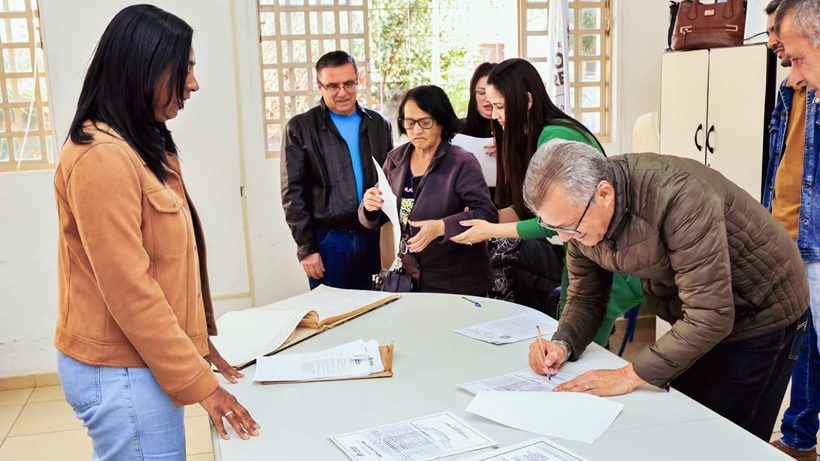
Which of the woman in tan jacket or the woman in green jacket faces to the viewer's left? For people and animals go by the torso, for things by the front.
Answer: the woman in green jacket

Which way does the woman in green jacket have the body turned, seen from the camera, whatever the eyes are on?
to the viewer's left

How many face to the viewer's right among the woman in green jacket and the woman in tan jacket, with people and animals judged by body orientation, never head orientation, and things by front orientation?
1

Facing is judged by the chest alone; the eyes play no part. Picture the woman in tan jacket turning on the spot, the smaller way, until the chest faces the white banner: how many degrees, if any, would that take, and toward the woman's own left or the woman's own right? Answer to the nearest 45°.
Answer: approximately 45° to the woman's own left

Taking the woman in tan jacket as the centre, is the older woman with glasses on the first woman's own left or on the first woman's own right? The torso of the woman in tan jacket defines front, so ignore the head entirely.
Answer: on the first woman's own left

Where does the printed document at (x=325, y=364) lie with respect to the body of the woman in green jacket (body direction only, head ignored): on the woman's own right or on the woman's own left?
on the woman's own left

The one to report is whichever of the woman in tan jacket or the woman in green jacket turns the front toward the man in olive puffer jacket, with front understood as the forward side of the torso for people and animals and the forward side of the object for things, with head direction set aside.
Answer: the woman in tan jacket

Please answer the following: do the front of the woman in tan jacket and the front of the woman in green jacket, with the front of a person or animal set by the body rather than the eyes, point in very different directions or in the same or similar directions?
very different directions

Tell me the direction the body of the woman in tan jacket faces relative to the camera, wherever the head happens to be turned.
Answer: to the viewer's right

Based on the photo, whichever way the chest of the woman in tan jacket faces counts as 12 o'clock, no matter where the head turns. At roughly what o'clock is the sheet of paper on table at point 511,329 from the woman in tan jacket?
The sheet of paper on table is roughly at 11 o'clock from the woman in tan jacket.

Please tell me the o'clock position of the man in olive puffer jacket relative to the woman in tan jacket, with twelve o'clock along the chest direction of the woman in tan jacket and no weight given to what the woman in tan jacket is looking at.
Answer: The man in olive puffer jacket is roughly at 12 o'clock from the woman in tan jacket.
